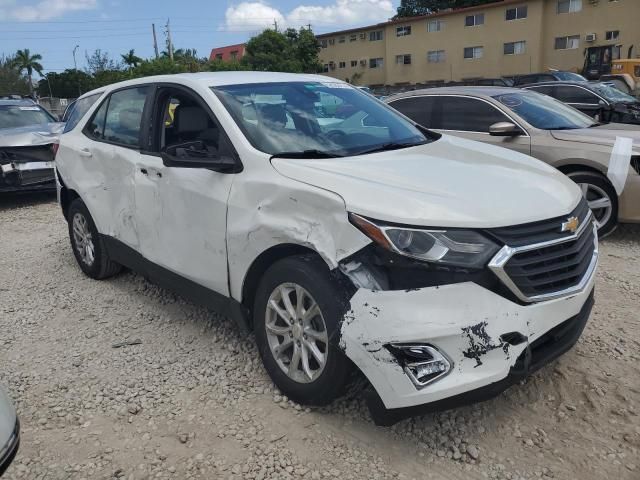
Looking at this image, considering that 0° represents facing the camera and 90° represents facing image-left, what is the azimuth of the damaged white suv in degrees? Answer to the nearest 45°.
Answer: approximately 315°

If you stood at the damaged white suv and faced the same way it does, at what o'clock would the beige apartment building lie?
The beige apartment building is roughly at 8 o'clock from the damaged white suv.
